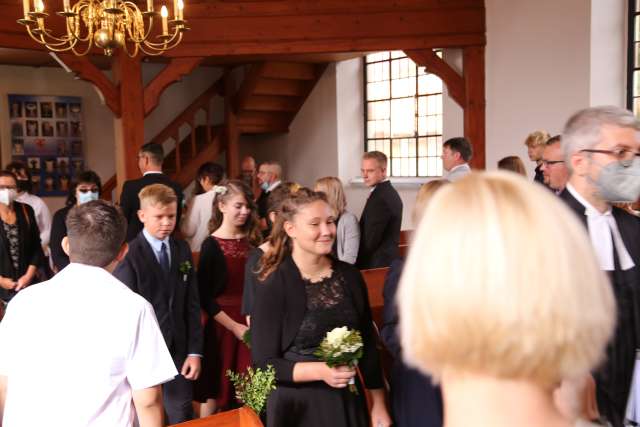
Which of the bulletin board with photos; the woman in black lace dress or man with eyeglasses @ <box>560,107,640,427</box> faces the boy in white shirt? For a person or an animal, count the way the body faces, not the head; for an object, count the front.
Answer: the bulletin board with photos

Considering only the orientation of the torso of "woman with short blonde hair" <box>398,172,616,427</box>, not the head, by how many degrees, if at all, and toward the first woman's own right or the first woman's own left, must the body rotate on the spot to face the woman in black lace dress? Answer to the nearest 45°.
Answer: approximately 45° to the first woman's own left

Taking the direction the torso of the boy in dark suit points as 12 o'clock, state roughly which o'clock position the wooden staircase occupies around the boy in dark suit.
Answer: The wooden staircase is roughly at 8 o'clock from the boy in dark suit.

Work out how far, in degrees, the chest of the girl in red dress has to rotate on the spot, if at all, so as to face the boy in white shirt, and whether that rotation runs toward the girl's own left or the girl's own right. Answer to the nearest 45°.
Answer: approximately 45° to the girl's own right

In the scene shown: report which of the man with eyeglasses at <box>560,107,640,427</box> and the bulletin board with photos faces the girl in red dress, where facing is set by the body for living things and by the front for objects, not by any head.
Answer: the bulletin board with photos

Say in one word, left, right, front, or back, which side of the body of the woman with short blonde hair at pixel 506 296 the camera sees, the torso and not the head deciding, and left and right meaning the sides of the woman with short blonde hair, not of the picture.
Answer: back

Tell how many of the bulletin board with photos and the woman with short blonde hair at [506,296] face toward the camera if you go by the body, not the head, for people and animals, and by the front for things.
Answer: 1

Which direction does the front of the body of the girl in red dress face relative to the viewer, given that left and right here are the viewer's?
facing the viewer and to the right of the viewer

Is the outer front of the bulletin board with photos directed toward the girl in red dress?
yes
